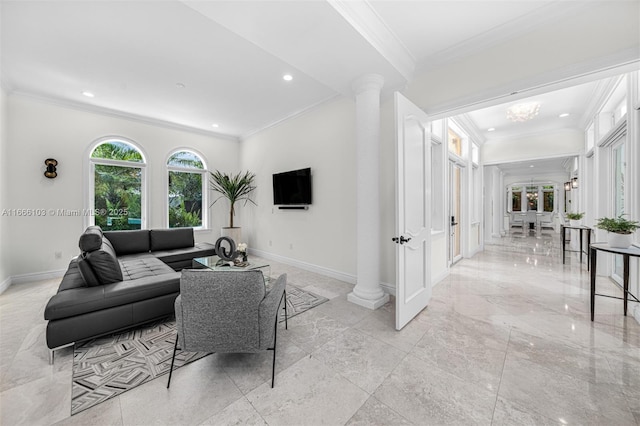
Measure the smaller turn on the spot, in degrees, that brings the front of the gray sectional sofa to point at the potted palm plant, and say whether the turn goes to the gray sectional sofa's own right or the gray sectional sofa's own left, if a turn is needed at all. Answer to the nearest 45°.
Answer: approximately 90° to the gray sectional sofa's own left

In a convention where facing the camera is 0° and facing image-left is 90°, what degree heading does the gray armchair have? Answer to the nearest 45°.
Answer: approximately 180°

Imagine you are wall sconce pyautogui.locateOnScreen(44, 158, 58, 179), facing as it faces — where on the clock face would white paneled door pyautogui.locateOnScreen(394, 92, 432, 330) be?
The white paneled door is roughly at 11 o'clock from the wall sconce.

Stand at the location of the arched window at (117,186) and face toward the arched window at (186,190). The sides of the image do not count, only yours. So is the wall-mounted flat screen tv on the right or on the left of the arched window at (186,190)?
right

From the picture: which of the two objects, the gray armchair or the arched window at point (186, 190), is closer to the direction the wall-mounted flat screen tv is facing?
the gray armchair

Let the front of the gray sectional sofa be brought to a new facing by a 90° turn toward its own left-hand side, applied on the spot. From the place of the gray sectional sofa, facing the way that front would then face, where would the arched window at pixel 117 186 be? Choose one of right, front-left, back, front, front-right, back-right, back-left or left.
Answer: front-left

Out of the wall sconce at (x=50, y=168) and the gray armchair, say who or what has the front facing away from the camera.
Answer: the gray armchair

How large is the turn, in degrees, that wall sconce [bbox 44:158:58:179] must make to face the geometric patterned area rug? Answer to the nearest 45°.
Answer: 0° — it already faces it

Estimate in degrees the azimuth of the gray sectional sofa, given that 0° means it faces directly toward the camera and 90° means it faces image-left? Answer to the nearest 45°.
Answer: approximately 315°

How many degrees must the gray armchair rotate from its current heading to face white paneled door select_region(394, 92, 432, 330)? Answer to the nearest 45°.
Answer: approximately 90° to its right

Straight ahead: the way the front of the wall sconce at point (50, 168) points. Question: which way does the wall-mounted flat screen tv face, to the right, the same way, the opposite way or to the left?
to the right
